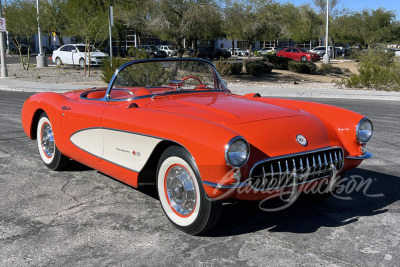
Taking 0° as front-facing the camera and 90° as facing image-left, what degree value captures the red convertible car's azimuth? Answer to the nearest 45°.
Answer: approximately 315°

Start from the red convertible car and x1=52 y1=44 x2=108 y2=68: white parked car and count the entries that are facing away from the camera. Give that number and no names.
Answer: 0

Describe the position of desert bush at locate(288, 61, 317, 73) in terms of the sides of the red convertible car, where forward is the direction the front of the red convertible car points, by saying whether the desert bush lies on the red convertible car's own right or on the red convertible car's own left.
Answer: on the red convertible car's own left

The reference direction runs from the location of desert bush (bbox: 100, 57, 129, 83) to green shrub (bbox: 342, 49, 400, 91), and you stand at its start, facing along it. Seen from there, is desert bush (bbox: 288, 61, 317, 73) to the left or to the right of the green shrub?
left

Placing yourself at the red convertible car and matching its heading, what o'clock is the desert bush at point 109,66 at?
The desert bush is roughly at 7 o'clock from the red convertible car.
